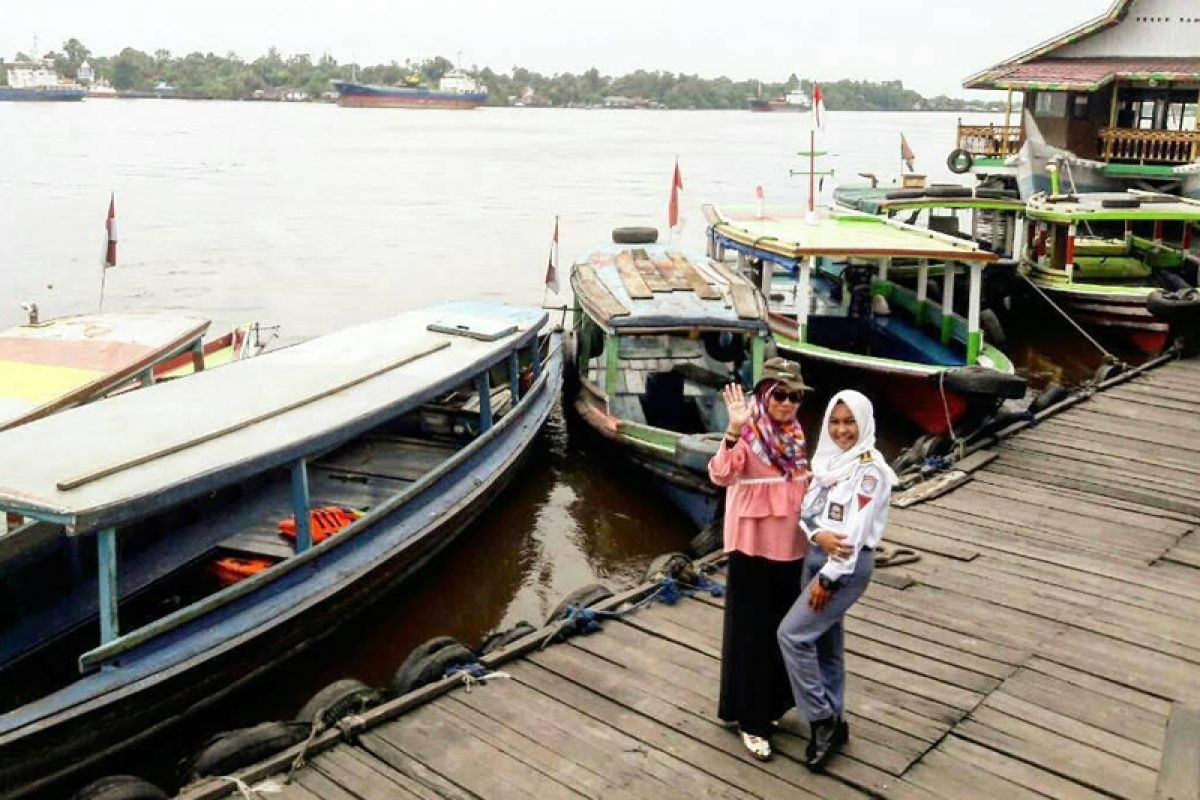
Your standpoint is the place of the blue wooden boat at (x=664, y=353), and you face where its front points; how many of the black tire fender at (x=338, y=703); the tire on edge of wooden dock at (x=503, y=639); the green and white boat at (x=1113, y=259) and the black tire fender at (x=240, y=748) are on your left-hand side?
1

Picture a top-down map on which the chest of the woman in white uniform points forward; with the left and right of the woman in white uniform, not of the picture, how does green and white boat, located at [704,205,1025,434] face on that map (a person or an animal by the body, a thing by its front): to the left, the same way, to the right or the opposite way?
to the left

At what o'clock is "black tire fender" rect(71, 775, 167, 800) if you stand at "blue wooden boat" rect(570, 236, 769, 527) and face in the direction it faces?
The black tire fender is roughly at 2 o'clock from the blue wooden boat.

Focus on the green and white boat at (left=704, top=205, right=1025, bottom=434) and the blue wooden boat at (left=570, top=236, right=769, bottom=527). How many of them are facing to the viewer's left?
0

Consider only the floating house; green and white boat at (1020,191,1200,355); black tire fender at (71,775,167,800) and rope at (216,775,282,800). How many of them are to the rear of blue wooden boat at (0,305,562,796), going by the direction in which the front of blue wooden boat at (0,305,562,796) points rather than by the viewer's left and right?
2

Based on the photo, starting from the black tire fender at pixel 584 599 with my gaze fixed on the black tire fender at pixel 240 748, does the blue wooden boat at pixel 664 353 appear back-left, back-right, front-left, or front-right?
back-right

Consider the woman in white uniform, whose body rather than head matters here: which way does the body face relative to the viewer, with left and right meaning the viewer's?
facing the viewer and to the left of the viewer

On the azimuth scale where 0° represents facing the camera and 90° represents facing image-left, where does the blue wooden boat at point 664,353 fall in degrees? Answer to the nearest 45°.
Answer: approximately 315°

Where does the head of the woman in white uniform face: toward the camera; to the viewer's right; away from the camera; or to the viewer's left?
toward the camera

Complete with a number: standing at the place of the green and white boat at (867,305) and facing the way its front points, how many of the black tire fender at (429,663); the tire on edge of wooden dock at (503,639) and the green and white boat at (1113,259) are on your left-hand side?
1

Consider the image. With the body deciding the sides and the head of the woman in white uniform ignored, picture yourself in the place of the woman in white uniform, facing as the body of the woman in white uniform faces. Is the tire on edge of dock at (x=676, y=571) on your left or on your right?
on your right

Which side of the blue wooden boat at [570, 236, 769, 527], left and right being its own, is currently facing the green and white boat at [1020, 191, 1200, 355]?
left
